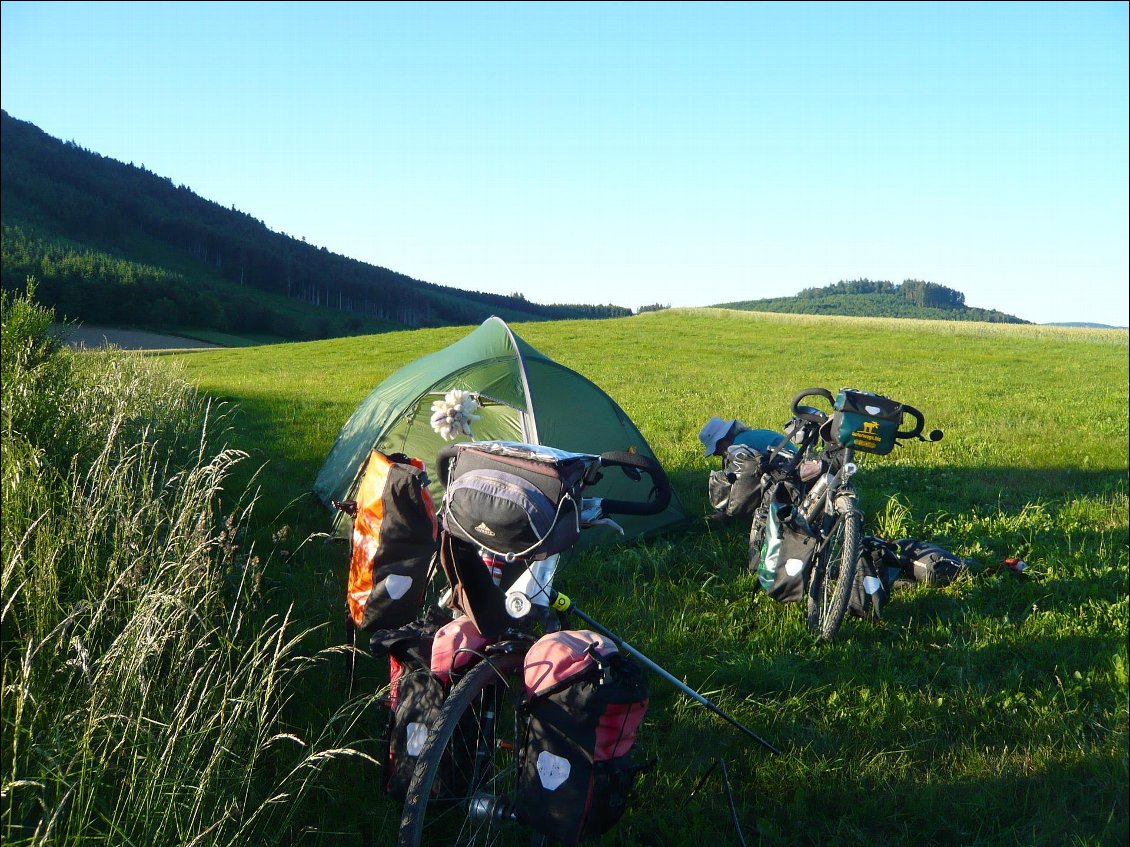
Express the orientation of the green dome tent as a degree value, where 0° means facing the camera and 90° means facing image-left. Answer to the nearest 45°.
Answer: approximately 0°

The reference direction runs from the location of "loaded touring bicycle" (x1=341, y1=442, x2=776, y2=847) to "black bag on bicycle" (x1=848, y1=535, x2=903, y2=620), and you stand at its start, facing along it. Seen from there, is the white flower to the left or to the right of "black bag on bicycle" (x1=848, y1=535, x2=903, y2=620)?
left

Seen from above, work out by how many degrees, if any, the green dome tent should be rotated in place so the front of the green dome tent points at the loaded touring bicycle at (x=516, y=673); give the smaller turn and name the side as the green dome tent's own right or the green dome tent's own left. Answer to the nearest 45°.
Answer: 0° — it already faces it

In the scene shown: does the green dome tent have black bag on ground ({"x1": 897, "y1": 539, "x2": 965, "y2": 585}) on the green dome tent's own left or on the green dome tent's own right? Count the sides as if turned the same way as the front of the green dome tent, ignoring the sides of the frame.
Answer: on the green dome tent's own left

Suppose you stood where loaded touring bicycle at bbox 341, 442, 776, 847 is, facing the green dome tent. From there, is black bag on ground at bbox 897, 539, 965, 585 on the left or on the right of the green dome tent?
right

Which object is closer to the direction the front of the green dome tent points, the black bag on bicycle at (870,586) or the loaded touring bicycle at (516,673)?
the loaded touring bicycle
